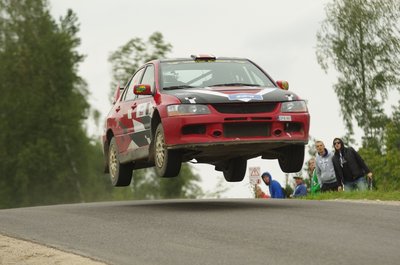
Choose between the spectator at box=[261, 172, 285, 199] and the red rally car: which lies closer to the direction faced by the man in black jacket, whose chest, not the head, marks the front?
the red rally car

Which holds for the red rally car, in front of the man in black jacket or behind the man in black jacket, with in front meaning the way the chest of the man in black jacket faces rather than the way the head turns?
in front

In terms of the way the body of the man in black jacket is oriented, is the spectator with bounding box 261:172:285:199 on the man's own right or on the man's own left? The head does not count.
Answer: on the man's own right

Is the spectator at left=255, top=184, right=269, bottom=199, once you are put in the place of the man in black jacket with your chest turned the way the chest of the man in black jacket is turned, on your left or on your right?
on your right

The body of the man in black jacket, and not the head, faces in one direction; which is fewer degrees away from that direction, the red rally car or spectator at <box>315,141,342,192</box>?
the red rally car

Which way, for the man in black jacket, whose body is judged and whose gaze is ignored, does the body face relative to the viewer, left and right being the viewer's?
facing the viewer and to the left of the viewer
